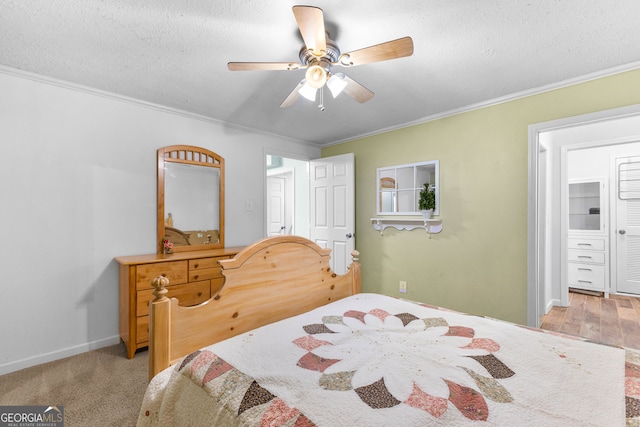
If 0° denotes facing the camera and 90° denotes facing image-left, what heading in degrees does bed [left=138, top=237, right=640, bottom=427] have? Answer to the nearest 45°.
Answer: approximately 315°

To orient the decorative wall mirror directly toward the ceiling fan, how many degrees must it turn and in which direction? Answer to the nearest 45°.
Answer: approximately 45° to its left

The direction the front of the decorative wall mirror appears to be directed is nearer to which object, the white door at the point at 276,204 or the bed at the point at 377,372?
the bed

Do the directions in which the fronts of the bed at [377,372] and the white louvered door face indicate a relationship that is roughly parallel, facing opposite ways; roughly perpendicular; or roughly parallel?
roughly perpendicular
